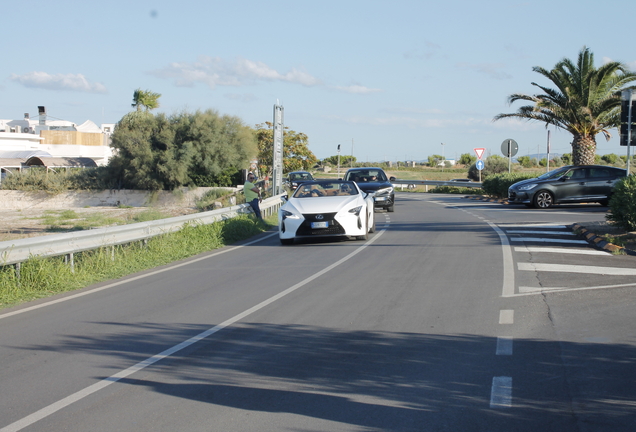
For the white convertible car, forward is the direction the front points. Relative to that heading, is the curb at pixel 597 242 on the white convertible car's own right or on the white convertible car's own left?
on the white convertible car's own left

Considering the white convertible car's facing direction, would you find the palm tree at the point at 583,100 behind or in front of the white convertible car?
behind

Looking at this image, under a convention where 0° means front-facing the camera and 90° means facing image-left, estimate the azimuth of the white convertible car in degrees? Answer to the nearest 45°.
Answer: approximately 0°

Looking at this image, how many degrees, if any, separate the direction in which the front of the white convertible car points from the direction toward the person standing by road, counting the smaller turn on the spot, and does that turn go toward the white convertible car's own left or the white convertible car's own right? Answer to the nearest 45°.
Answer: approximately 135° to the white convertible car's own right

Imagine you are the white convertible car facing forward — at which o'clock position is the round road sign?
The round road sign is roughly at 7 o'clock from the white convertible car.

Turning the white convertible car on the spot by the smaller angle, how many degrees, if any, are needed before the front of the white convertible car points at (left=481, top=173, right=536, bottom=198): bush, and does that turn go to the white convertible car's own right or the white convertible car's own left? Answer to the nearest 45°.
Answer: approximately 135° to the white convertible car's own left

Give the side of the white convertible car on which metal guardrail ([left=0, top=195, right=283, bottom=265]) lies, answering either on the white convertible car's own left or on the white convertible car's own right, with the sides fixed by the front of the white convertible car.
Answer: on the white convertible car's own right

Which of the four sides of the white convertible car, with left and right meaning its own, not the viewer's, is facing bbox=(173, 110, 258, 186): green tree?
back
